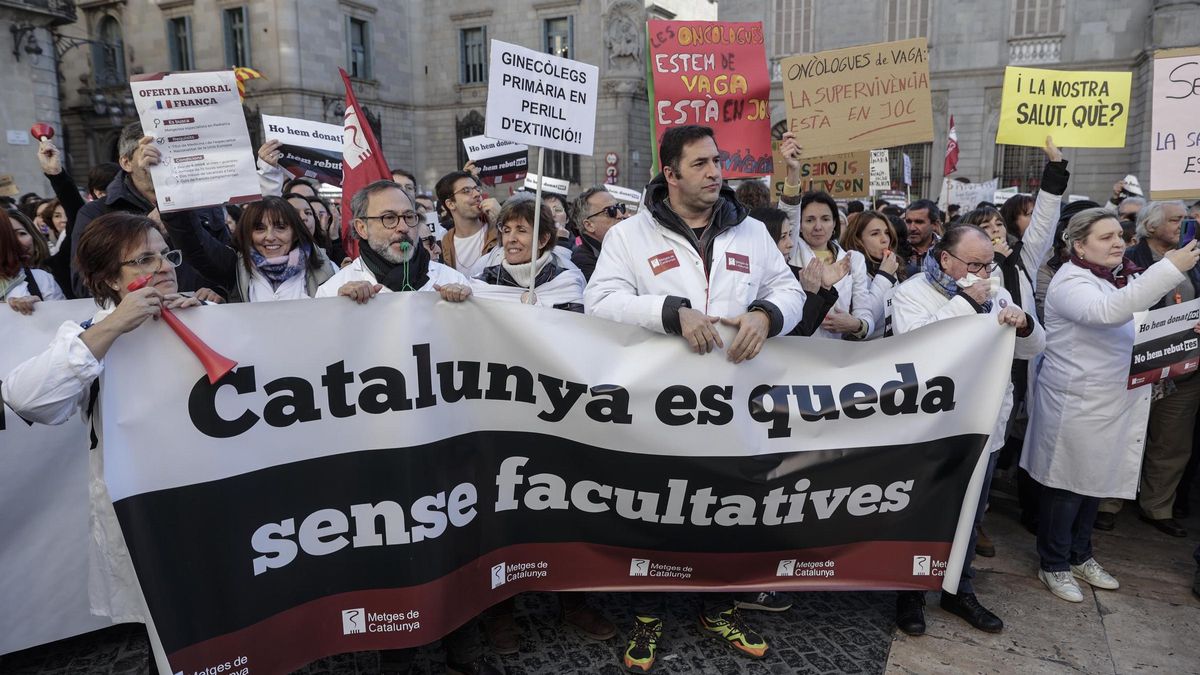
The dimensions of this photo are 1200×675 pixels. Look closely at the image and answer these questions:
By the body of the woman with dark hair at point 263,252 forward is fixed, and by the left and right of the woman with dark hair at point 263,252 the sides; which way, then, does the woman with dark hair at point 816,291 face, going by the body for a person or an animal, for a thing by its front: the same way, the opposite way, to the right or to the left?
the same way

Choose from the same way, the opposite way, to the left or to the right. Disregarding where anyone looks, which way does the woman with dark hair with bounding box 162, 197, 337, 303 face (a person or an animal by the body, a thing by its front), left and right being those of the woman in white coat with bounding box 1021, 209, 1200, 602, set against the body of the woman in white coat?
the same way

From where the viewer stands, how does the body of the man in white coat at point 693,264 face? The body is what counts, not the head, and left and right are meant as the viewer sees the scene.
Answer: facing the viewer

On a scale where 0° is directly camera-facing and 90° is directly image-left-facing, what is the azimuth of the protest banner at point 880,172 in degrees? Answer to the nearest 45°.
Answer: approximately 0°

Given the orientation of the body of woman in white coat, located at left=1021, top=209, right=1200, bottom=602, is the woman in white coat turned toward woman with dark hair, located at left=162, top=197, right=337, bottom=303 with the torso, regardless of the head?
no

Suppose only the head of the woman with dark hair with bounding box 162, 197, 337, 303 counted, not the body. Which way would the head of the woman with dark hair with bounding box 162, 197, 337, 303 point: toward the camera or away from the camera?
toward the camera

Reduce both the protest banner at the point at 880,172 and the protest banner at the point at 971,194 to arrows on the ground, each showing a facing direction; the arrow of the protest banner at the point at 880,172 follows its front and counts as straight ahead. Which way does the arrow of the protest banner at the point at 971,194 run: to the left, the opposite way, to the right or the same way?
the same way

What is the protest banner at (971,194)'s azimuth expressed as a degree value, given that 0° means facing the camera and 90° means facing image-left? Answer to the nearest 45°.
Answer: approximately 0°

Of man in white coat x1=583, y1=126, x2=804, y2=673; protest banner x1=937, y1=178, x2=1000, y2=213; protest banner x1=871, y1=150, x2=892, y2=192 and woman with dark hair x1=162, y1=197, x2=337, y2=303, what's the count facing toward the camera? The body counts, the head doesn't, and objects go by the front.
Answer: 4

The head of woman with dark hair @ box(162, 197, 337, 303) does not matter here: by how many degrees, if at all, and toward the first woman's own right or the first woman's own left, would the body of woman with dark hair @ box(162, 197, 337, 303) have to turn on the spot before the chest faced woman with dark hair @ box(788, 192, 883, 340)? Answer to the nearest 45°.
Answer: approximately 90° to the first woman's own left

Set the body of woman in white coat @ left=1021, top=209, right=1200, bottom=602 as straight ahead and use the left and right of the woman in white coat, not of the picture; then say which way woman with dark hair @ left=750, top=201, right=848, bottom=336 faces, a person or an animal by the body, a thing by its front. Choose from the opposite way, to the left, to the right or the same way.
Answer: the same way

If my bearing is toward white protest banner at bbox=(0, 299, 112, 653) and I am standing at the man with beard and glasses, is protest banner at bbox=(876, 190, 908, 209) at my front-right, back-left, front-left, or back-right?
back-right

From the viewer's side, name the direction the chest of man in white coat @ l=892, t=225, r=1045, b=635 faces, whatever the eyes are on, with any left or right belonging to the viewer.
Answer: facing the viewer and to the right of the viewer

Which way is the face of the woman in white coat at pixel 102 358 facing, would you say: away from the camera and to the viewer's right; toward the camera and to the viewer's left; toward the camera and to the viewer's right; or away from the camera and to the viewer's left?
toward the camera and to the viewer's right

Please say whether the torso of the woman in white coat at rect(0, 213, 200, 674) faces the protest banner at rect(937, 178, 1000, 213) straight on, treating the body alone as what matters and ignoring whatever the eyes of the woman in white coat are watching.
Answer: no

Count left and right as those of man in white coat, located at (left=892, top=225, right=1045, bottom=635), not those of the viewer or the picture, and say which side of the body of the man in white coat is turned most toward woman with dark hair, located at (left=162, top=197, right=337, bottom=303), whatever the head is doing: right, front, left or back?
right
